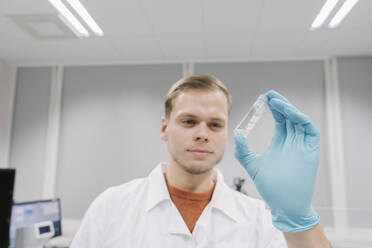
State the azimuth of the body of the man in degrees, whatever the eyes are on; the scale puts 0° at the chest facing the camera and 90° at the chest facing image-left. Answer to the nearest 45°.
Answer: approximately 0°

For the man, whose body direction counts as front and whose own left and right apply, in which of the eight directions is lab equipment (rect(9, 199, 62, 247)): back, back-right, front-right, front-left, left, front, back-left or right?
back-right

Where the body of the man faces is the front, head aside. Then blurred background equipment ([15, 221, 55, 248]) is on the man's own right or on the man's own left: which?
on the man's own right

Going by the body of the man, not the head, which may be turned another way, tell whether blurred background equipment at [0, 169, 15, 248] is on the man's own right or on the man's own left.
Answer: on the man's own right
